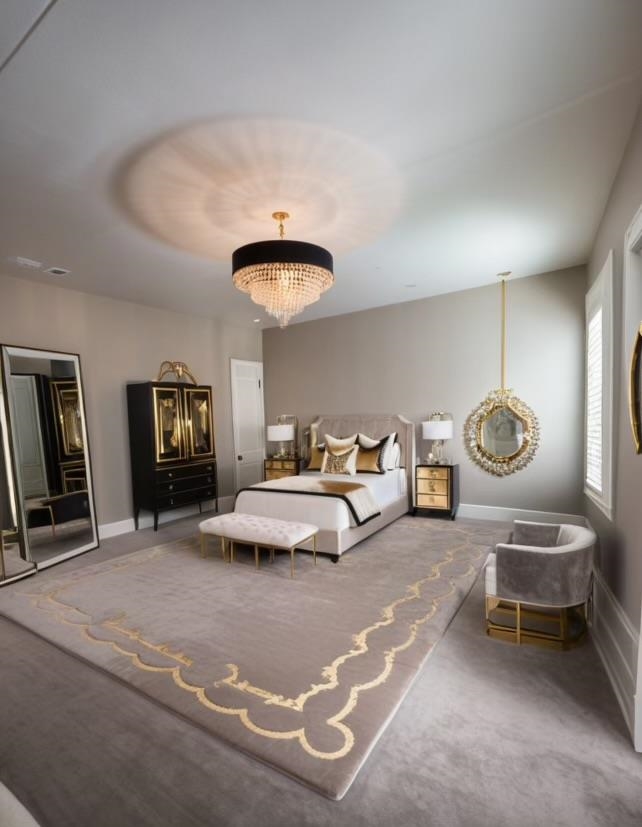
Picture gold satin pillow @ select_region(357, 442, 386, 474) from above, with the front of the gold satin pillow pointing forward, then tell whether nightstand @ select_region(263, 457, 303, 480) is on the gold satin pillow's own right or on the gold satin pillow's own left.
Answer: on the gold satin pillow's own right

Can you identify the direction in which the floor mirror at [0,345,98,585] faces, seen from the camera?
facing the viewer and to the right of the viewer

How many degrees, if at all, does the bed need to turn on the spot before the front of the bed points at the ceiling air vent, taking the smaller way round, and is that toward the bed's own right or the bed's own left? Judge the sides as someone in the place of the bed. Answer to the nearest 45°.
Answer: approximately 45° to the bed's own right

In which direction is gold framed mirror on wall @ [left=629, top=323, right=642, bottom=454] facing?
to the viewer's left

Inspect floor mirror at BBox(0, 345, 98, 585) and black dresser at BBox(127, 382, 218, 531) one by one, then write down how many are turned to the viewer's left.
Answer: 0

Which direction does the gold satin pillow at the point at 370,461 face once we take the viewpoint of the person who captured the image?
facing the viewer and to the left of the viewer

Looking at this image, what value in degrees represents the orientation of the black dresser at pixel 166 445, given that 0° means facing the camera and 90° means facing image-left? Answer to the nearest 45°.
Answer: approximately 315°

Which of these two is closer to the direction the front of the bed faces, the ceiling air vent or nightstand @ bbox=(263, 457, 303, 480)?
the ceiling air vent

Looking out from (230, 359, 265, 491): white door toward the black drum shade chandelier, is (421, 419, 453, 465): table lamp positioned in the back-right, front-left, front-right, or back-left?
front-left

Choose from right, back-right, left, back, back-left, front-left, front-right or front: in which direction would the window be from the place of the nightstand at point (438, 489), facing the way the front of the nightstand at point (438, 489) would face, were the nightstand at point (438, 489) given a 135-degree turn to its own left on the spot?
front-right

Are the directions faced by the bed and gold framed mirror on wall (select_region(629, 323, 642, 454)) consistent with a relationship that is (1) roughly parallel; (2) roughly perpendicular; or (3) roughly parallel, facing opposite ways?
roughly perpendicular
